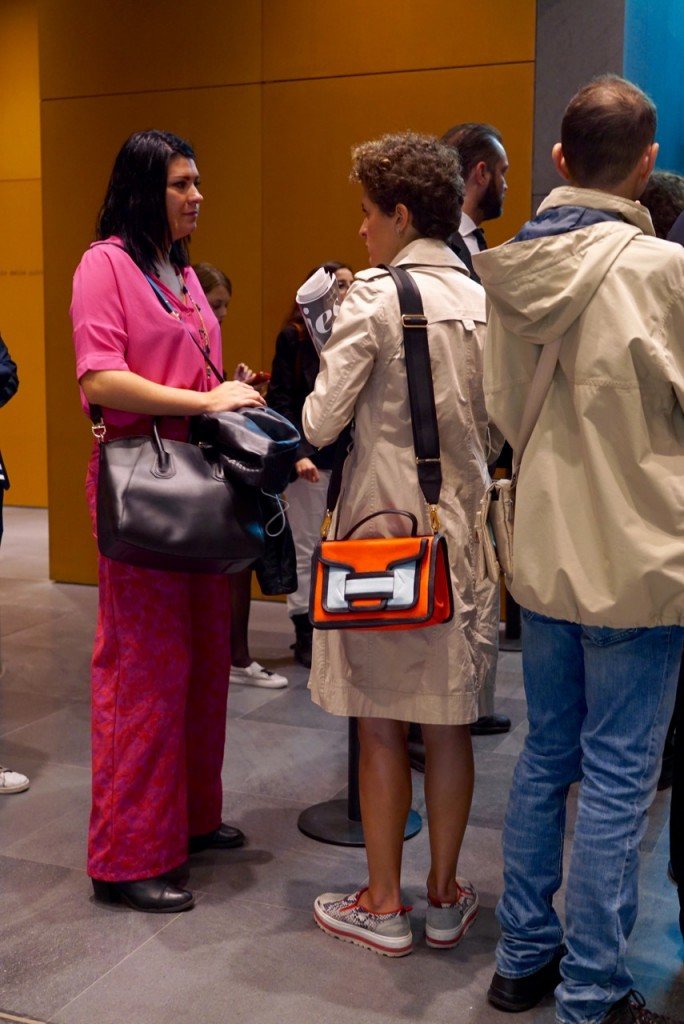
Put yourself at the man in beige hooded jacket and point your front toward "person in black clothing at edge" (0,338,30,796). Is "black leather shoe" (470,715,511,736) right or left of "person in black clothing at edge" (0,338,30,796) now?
right

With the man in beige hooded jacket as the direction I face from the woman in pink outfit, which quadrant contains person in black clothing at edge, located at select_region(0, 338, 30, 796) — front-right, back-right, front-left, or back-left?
back-left

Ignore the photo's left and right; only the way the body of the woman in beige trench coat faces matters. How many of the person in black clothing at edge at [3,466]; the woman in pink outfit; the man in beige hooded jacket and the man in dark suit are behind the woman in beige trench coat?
1

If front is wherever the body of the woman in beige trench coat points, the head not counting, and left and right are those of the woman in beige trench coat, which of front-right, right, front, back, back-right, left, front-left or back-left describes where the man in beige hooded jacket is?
back

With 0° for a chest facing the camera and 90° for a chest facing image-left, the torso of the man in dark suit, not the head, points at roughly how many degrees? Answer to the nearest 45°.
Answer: approximately 270°

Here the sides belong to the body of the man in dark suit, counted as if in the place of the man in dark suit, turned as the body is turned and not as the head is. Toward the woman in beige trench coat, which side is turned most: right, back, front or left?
right

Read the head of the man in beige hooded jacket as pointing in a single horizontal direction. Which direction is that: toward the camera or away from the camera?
away from the camera

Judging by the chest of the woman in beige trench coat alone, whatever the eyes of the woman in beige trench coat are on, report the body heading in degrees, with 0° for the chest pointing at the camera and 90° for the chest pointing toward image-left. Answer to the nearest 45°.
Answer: approximately 135°
